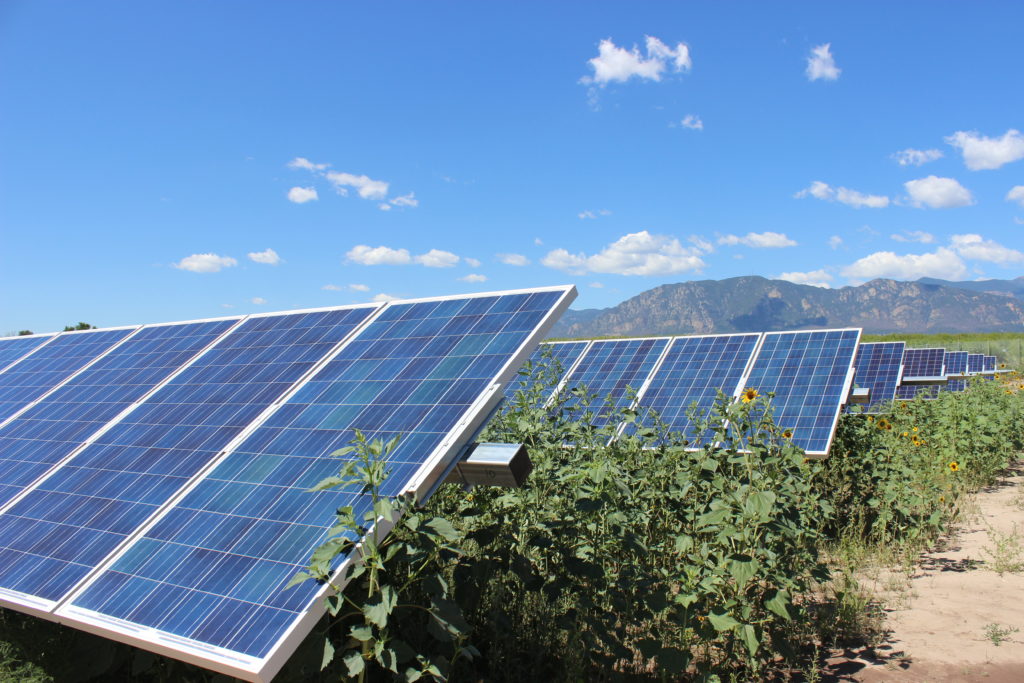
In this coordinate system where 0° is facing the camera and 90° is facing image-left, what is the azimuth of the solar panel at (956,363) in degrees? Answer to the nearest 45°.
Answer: approximately 0°

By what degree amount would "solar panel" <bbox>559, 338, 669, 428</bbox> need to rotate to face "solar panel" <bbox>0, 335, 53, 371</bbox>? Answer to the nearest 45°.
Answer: approximately 45° to its right

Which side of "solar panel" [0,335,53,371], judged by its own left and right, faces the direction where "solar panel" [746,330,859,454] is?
left
